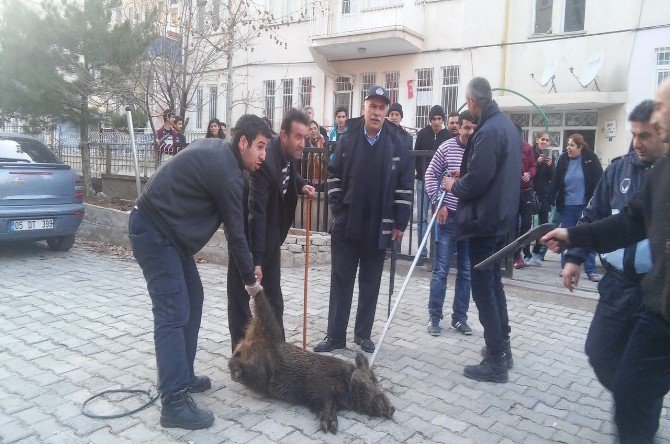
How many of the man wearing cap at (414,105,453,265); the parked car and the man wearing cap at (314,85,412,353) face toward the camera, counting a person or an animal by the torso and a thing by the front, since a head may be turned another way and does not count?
2

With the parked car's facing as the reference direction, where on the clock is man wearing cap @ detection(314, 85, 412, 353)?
The man wearing cap is roughly at 5 o'clock from the parked car.

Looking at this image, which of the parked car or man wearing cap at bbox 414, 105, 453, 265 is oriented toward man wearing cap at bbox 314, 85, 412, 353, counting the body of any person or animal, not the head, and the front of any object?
man wearing cap at bbox 414, 105, 453, 265

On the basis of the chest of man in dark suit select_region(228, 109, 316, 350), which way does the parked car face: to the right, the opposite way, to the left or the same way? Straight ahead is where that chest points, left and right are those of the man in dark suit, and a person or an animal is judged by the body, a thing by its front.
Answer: the opposite way

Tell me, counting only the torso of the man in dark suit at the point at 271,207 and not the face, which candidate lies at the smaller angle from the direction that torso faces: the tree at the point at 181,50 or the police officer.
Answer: the police officer

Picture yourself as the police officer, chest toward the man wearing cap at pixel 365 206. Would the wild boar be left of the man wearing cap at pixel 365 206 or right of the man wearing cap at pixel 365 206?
left

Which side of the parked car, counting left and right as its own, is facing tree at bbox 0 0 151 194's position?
front
